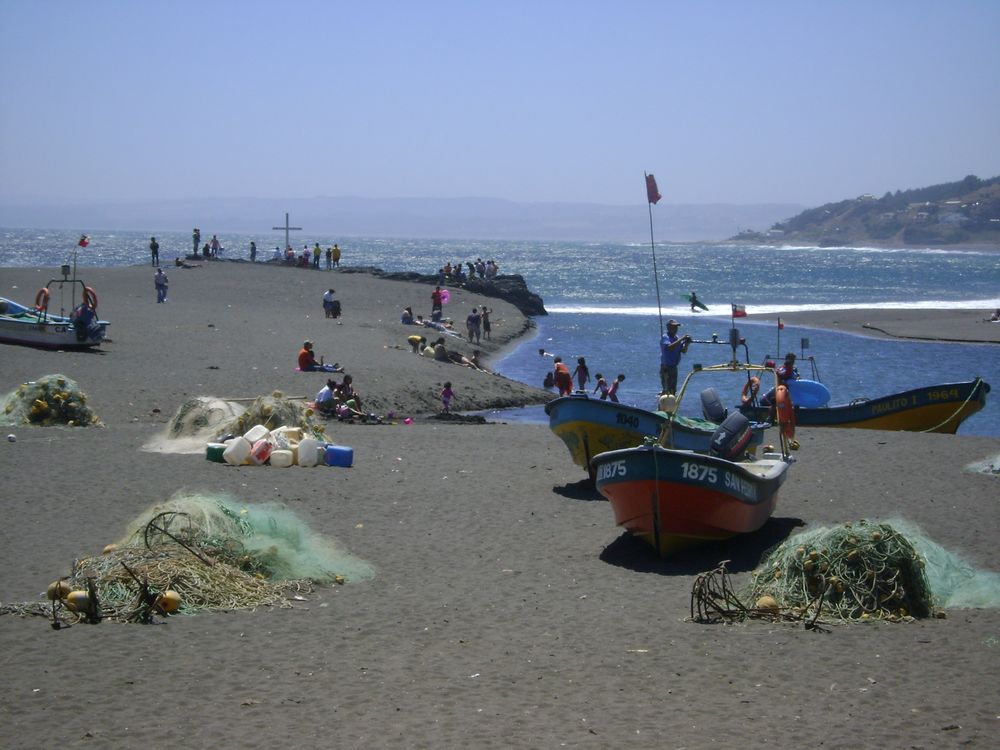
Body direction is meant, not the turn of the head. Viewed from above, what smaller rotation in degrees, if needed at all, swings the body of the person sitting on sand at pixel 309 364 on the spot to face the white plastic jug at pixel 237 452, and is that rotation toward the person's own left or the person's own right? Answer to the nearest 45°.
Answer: approximately 90° to the person's own right

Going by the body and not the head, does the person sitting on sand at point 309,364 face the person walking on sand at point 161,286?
no

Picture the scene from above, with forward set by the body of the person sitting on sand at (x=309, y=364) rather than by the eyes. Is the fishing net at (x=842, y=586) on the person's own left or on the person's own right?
on the person's own right

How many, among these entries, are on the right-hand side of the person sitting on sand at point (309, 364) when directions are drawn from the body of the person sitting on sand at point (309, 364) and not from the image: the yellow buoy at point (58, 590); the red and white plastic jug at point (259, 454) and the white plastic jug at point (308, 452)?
3

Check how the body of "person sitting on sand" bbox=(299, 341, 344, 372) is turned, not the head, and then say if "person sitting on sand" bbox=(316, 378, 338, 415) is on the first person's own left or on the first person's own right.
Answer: on the first person's own right

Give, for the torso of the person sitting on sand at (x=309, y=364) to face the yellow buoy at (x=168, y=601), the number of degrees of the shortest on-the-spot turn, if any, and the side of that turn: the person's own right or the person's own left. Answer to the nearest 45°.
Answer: approximately 90° to the person's own right

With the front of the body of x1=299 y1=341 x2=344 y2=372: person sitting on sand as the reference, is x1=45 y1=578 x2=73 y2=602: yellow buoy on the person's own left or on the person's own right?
on the person's own right

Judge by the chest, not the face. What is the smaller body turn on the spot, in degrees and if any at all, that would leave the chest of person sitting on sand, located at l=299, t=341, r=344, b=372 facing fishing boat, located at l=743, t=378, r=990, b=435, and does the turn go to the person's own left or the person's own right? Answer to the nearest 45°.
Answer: approximately 45° to the person's own right

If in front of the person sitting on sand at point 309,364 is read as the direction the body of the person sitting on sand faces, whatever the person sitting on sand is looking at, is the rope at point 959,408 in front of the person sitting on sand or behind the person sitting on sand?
in front

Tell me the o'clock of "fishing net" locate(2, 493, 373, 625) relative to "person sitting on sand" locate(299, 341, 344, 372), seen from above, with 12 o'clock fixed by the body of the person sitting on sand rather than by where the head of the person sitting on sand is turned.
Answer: The fishing net is roughly at 3 o'clock from the person sitting on sand.

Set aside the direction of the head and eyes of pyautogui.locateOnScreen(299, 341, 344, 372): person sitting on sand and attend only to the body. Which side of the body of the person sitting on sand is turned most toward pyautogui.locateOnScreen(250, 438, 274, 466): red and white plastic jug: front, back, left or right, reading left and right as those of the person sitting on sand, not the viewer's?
right

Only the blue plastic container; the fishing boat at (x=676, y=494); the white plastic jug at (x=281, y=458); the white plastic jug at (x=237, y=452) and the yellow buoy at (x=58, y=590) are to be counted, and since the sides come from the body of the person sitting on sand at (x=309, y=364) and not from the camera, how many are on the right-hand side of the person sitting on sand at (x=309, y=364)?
5

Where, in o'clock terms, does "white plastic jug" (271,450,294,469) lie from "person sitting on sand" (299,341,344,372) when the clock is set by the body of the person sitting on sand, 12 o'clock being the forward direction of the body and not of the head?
The white plastic jug is roughly at 3 o'clock from the person sitting on sand.

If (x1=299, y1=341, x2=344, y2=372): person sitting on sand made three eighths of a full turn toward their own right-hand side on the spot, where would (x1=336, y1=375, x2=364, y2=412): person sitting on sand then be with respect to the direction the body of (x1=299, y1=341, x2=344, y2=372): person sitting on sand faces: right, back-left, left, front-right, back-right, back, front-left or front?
front-left

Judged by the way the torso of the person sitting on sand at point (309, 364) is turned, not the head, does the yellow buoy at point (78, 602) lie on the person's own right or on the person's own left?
on the person's own right

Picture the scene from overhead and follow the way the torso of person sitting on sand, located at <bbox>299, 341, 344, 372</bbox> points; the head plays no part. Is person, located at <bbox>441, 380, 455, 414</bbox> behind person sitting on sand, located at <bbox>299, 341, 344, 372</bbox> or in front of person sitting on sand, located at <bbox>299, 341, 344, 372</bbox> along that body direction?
in front

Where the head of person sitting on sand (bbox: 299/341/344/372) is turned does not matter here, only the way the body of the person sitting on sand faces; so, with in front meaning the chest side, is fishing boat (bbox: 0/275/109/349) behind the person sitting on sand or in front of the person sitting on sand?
behind

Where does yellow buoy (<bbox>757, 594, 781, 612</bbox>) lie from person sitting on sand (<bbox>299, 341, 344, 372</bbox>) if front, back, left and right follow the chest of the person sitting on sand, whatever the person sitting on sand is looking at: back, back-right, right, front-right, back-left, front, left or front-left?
right

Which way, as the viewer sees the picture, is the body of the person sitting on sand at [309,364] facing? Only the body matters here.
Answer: to the viewer's right
